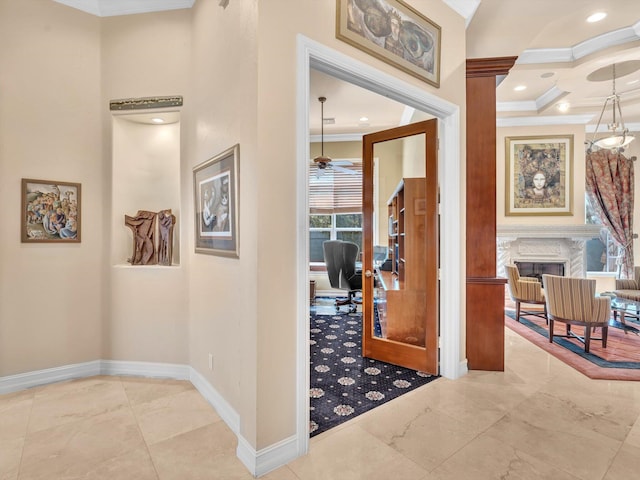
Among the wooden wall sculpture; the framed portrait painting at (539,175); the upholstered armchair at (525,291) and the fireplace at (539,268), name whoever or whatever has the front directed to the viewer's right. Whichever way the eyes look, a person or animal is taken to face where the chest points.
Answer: the upholstered armchair

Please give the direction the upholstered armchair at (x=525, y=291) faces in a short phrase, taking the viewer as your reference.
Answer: facing to the right of the viewer

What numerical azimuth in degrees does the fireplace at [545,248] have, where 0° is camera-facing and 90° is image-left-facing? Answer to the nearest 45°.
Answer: approximately 0°

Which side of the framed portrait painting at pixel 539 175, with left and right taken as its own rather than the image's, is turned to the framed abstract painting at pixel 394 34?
front

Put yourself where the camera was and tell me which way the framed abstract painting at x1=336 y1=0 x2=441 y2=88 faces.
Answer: facing the viewer and to the right of the viewer

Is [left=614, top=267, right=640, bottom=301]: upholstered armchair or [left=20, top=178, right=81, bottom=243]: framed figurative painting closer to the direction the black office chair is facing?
the upholstered armchair

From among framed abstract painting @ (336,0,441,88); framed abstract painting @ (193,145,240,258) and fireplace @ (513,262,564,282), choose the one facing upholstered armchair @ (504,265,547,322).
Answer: the fireplace

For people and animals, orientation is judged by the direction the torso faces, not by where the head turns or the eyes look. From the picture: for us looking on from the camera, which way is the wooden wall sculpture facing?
facing the viewer

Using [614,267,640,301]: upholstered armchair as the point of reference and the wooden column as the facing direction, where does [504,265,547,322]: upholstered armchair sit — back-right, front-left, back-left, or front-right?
front-right

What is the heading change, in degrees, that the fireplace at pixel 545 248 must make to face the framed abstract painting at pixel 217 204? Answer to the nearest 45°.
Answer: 0° — it already faces it

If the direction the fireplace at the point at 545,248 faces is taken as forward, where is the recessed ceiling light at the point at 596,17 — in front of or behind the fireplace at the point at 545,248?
in front

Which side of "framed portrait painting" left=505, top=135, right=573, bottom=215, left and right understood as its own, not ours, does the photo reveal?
front

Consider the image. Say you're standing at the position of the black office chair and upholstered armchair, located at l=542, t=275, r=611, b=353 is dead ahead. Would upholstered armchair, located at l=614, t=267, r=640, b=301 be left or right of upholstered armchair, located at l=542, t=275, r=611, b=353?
left

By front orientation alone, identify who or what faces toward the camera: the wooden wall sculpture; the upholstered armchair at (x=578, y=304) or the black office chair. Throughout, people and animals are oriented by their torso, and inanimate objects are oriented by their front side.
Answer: the wooden wall sculpture

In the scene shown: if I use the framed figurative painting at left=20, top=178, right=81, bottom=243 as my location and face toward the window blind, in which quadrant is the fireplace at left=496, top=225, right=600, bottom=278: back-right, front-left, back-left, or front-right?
front-right
